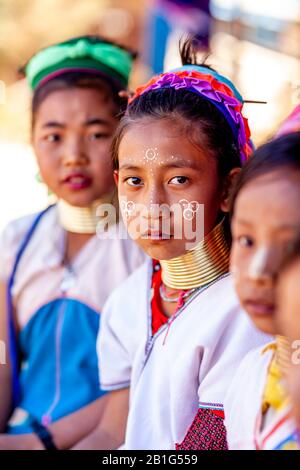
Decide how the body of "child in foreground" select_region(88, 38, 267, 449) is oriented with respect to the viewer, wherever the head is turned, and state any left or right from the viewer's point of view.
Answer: facing the viewer and to the left of the viewer

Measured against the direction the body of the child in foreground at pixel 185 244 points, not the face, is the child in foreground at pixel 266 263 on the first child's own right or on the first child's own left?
on the first child's own left
